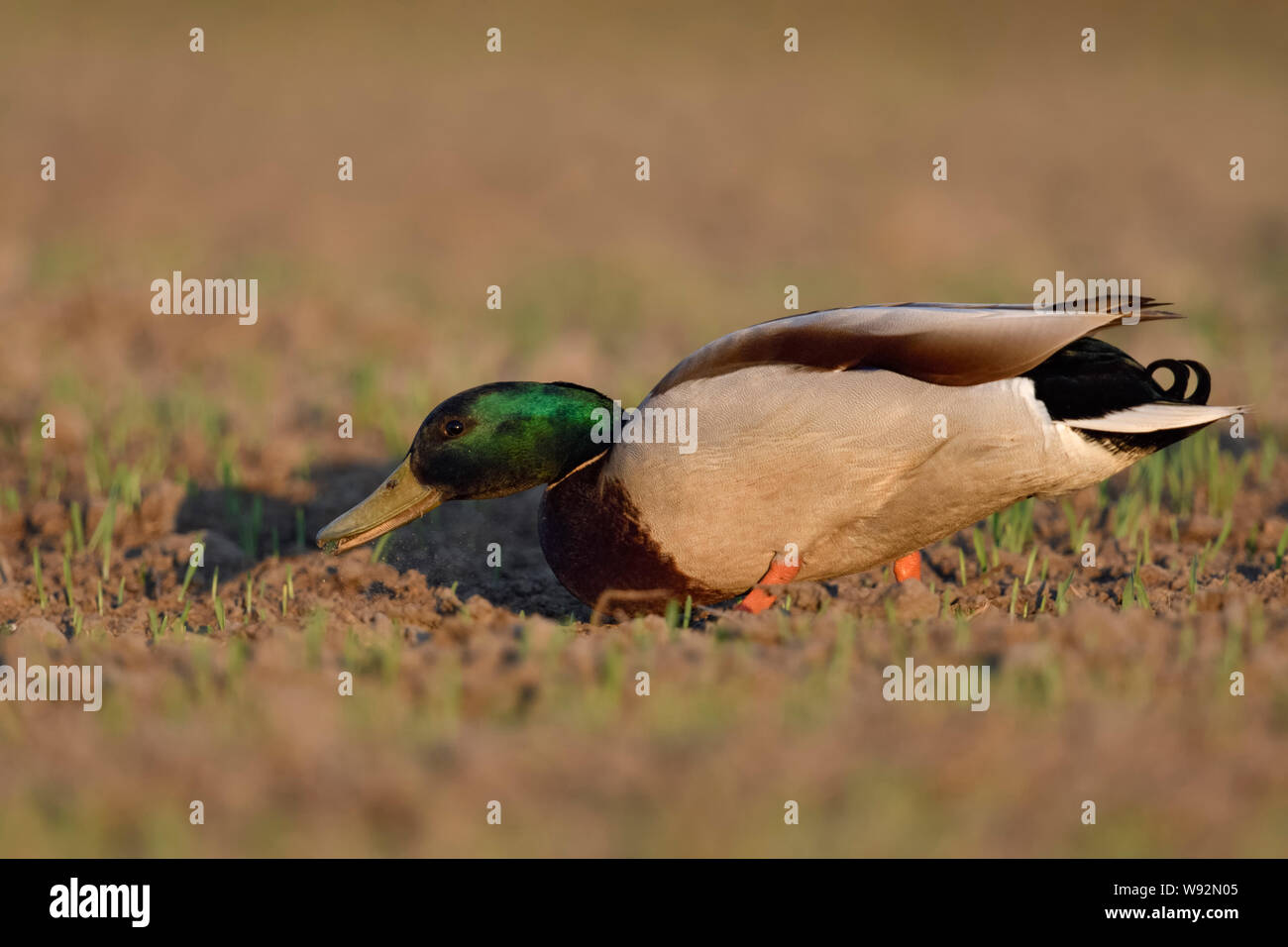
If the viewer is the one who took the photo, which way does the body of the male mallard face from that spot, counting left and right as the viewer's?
facing to the left of the viewer
